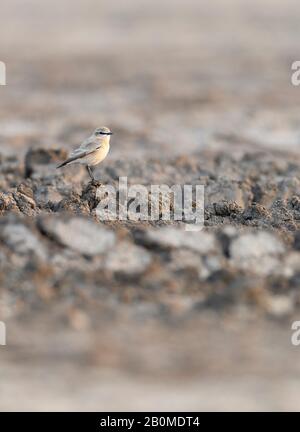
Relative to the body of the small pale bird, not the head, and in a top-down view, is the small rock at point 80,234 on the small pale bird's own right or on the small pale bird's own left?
on the small pale bird's own right

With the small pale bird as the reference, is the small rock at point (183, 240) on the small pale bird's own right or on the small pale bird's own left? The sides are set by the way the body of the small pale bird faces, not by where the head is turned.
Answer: on the small pale bird's own right

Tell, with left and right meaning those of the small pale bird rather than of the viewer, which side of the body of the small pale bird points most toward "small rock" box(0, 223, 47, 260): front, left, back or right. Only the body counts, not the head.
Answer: right

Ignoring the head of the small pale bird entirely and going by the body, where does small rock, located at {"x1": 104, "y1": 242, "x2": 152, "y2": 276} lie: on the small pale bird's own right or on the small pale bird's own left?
on the small pale bird's own right

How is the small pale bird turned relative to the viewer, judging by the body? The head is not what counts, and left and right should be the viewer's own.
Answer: facing to the right of the viewer
